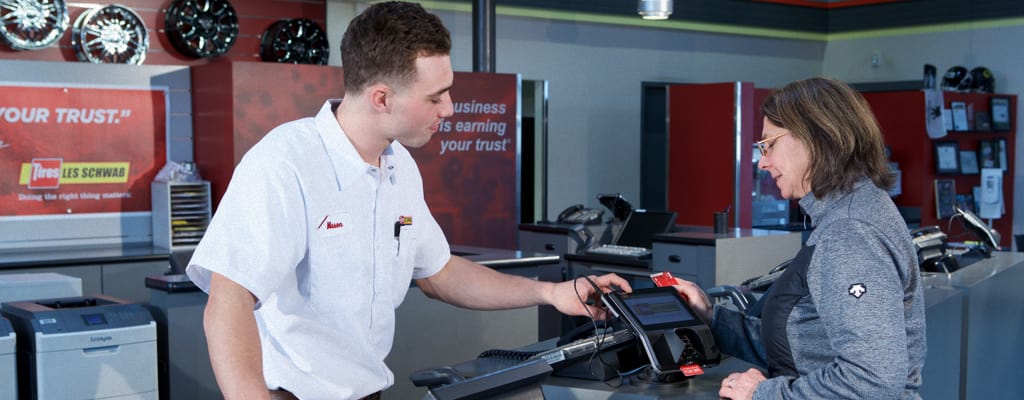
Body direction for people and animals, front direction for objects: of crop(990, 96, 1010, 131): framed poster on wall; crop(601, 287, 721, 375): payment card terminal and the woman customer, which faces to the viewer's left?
the woman customer

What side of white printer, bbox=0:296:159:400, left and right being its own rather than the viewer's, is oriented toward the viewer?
front

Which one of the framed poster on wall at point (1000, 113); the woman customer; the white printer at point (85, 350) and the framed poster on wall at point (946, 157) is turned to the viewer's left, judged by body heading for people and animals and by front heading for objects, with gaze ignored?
the woman customer

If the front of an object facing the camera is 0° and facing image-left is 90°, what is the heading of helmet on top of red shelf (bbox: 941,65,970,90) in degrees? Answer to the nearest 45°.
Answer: approximately 45°

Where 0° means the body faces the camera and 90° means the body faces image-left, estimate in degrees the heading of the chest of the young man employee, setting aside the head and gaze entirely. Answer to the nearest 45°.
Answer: approximately 315°

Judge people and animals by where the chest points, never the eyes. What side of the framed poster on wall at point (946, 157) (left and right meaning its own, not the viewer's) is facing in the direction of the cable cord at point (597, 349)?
front

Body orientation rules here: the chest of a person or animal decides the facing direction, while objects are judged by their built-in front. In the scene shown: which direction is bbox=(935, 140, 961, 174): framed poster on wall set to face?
toward the camera

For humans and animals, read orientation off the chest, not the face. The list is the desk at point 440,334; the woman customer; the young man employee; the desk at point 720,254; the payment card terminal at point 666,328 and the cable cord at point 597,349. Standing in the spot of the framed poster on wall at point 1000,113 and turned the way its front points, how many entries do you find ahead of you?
6

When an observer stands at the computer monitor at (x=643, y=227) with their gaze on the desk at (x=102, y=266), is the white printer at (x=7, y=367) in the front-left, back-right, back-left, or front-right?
front-left

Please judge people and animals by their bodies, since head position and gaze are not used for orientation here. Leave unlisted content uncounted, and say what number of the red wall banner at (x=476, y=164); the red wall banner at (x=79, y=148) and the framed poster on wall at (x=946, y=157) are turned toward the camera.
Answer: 3

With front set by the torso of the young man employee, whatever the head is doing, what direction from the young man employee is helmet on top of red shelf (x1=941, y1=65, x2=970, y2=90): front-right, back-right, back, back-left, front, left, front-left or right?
left

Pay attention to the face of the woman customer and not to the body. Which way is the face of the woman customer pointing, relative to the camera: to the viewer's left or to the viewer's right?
to the viewer's left

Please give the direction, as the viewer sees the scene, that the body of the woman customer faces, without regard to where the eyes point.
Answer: to the viewer's left

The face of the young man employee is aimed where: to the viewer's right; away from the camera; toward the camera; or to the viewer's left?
to the viewer's right

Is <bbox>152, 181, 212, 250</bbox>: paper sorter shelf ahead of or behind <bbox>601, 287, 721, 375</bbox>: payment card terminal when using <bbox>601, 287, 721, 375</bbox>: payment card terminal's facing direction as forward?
behind
